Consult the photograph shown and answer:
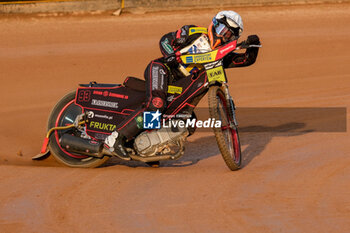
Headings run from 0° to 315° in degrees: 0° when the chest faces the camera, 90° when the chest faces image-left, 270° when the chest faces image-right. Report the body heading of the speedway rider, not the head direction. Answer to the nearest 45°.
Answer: approximately 315°
